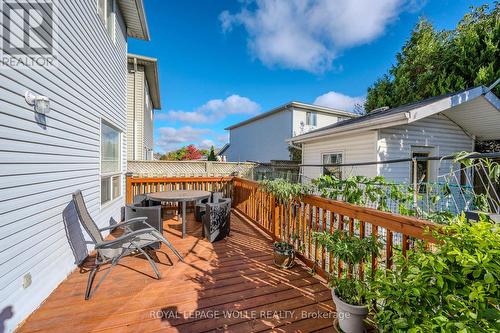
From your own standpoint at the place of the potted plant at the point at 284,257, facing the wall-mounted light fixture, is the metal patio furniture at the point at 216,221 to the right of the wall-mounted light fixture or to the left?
right

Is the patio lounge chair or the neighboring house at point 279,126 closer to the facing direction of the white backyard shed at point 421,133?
the patio lounge chair

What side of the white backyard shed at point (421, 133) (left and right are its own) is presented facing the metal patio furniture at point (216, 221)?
right

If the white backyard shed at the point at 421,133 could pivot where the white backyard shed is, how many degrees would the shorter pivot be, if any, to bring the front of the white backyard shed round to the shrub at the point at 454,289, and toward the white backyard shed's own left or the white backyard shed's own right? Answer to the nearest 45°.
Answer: approximately 45° to the white backyard shed's own right

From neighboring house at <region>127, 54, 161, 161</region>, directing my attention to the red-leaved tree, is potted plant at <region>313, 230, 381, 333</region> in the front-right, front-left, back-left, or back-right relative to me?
back-right

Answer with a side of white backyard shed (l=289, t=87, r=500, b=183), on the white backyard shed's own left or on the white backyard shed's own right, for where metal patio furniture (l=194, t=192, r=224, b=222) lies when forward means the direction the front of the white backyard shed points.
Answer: on the white backyard shed's own right
